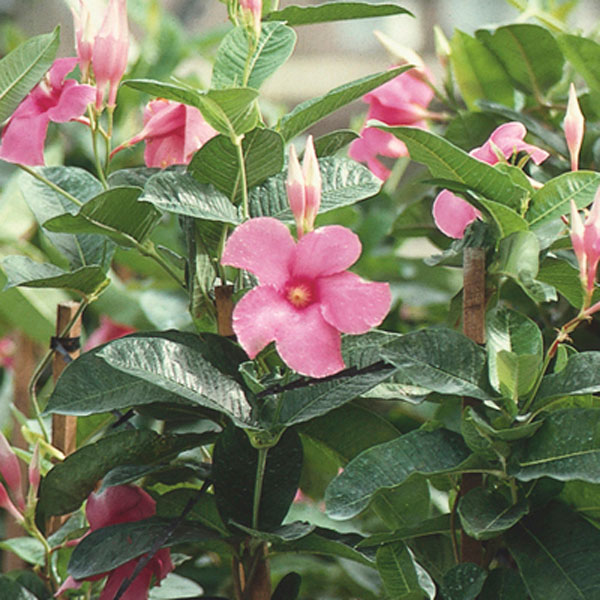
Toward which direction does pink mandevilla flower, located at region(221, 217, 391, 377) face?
toward the camera
